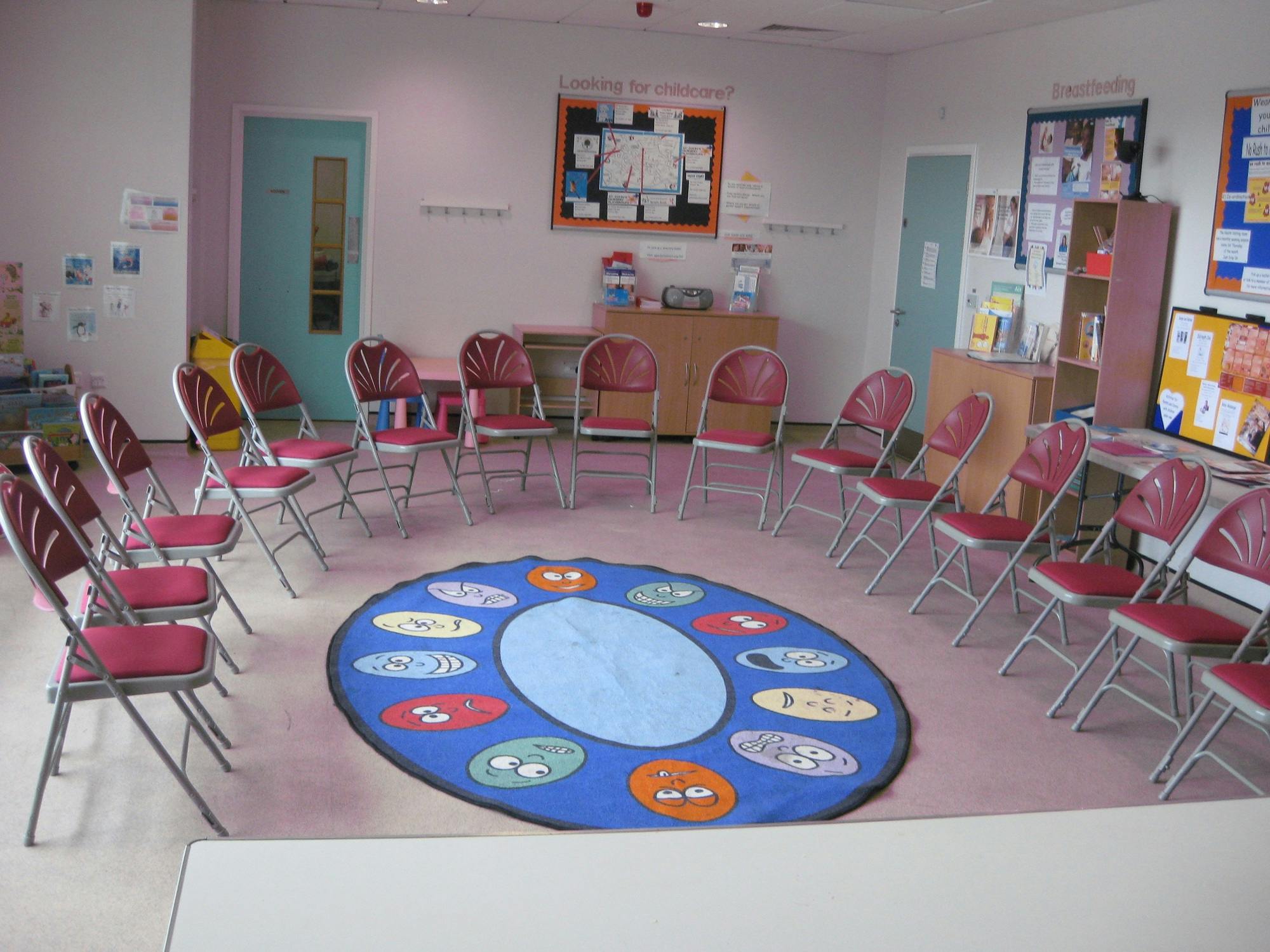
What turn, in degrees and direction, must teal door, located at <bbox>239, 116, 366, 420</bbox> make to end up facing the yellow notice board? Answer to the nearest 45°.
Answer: approximately 45° to its left

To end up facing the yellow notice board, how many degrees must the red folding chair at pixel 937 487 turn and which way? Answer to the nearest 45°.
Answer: approximately 135° to its left

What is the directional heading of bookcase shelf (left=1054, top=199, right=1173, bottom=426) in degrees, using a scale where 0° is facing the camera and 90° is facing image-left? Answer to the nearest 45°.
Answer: approximately 45°

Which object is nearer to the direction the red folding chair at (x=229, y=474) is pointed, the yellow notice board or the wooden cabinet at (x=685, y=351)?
the yellow notice board

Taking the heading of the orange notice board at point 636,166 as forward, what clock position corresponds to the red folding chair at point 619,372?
The red folding chair is roughly at 12 o'clock from the orange notice board.

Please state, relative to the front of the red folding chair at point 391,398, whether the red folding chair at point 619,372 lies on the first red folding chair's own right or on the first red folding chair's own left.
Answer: on the first red folding chair's own left

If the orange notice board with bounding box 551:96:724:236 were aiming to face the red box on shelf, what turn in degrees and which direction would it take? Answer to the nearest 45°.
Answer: approximately 45° to its left

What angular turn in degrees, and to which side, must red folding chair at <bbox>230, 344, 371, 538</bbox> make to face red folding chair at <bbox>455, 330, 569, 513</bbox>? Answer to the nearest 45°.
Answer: approximately 90° to its left

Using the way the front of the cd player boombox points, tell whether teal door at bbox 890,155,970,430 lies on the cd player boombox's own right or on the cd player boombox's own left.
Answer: on the cd player boombox's own left

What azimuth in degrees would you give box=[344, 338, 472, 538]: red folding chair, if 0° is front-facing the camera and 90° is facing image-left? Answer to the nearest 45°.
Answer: approximately 315°
